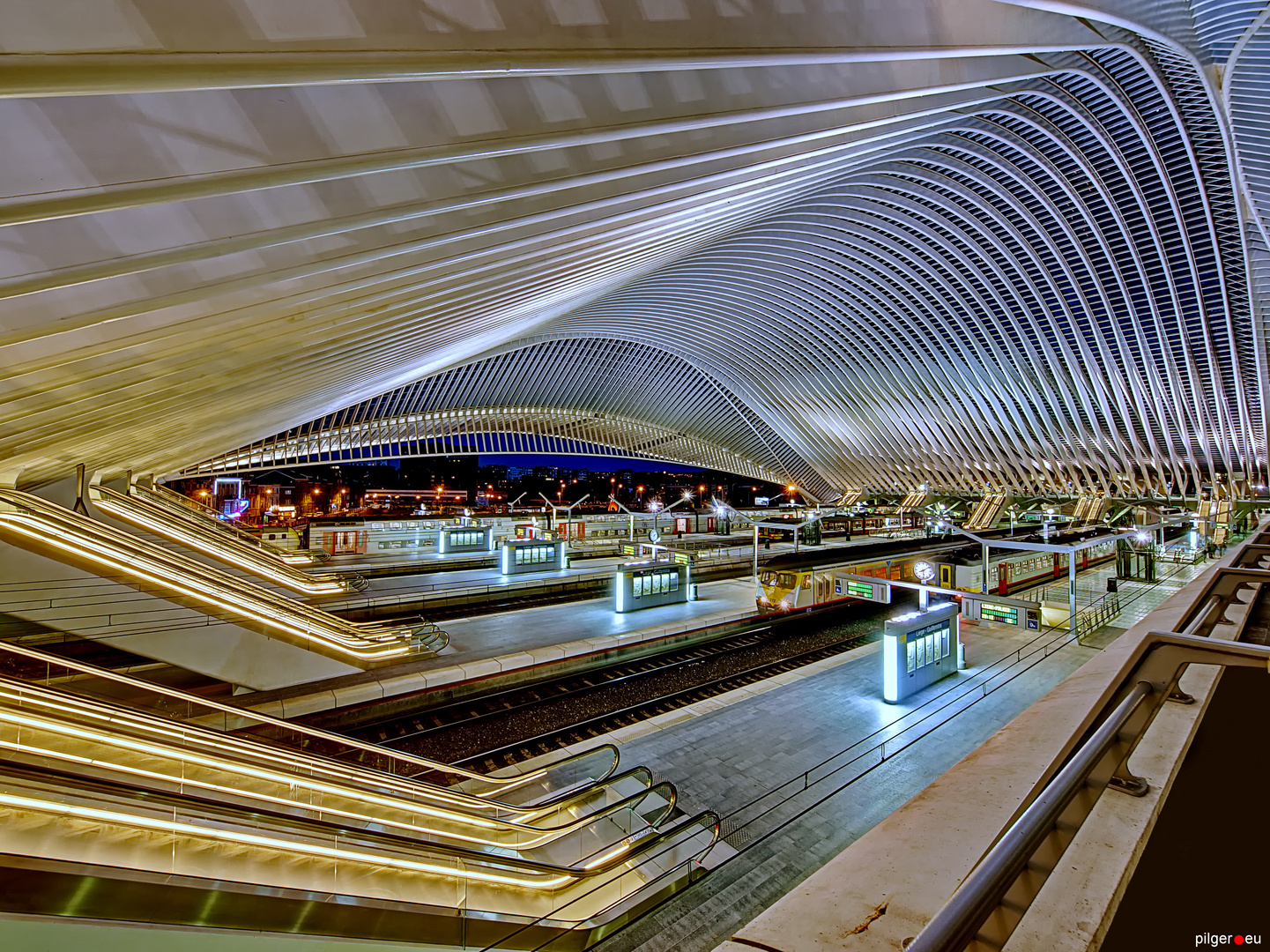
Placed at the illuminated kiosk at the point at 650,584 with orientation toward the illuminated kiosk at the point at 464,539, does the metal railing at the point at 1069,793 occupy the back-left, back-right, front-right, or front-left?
back-left

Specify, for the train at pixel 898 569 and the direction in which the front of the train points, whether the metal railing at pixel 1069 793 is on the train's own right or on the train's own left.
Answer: on the train's own left

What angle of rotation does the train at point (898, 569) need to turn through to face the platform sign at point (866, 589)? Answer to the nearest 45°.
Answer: approximately 45° to its left

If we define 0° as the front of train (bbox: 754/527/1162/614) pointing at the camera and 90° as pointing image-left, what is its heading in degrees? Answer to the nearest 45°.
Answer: approximately 45°

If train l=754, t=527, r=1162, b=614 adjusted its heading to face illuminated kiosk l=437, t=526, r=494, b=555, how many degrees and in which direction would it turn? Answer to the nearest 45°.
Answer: approximately 45° to its right
